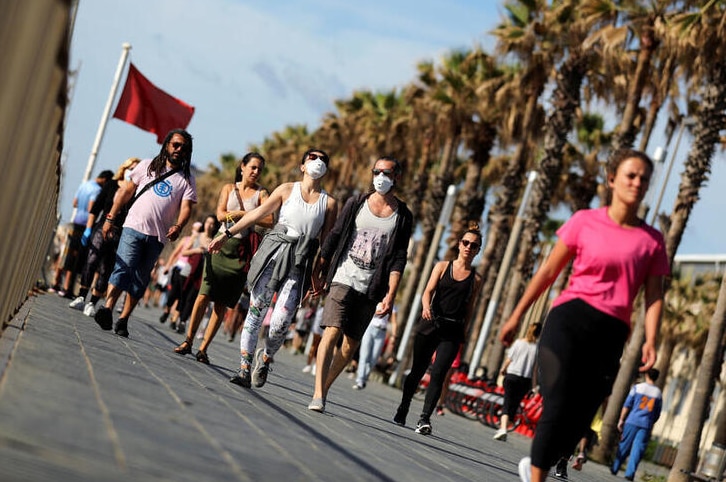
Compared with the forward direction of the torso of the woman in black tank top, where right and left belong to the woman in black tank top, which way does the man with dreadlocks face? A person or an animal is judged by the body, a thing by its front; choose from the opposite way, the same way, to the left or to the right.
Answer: the same way

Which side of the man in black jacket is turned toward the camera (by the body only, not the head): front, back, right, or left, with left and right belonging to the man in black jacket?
front

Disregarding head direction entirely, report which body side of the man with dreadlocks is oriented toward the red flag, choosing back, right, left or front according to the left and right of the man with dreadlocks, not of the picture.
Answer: back

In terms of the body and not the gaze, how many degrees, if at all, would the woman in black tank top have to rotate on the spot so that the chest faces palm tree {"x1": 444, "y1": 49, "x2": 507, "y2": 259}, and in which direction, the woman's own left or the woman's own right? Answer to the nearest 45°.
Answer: approximately 180°

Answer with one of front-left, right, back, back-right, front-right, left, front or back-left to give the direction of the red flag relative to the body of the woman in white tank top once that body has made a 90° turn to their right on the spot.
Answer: right

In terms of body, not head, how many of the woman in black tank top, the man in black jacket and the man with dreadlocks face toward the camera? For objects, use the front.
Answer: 3

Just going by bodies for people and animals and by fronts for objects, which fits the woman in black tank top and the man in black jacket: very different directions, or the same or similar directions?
same or similar directions

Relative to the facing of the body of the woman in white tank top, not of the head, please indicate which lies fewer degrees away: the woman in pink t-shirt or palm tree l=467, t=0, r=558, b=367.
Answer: the woman in pink t-shirt

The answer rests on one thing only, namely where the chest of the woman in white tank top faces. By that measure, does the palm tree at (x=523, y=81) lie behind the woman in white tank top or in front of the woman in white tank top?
behind

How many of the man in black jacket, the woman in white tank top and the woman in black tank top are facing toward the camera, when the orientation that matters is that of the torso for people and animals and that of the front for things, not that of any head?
3

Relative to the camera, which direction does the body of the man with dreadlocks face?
toward the camera

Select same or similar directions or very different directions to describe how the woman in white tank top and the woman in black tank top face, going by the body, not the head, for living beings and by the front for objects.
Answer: same or similar directions

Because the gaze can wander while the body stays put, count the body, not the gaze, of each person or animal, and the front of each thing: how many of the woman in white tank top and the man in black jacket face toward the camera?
2

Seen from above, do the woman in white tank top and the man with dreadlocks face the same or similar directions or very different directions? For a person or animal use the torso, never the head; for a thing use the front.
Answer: same or similar directions

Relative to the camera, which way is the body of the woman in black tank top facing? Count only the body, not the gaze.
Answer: toward the camera

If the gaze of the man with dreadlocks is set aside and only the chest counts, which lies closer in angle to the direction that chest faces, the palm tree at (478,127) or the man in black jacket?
the man in black jacket

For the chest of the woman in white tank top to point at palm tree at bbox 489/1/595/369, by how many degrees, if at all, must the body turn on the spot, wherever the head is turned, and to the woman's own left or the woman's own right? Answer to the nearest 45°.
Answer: approximately 180°

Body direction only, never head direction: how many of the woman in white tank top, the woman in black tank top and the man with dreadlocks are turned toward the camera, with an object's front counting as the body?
3

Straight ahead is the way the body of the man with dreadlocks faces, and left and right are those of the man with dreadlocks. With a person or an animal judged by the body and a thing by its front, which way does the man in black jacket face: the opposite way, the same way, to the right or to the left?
the same way
